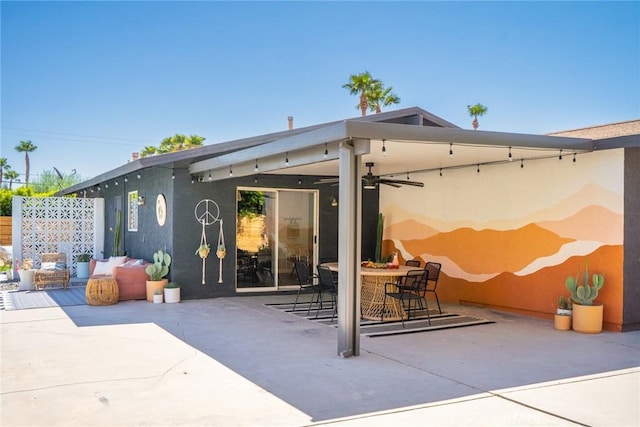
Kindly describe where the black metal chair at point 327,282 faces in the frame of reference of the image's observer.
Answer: facing away from the viewer and to the right of the viewer

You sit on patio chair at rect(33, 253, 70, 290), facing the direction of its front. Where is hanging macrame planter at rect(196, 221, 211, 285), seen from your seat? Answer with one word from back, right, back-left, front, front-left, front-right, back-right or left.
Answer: front-left

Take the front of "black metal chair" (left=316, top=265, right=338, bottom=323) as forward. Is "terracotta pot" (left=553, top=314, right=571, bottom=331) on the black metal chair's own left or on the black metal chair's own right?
on the black metal chair's own right

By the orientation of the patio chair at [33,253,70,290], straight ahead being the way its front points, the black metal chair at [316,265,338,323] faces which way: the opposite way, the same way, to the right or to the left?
to the left

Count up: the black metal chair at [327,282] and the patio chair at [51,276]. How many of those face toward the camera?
1

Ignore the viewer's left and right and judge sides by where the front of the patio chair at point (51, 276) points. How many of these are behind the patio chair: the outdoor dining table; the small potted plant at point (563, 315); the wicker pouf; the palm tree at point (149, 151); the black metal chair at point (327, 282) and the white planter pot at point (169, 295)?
1

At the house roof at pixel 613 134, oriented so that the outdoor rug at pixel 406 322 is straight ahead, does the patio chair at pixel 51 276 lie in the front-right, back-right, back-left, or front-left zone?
front-right

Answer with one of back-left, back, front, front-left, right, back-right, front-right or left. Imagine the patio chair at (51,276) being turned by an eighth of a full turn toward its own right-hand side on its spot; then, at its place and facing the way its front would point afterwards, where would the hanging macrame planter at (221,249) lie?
left

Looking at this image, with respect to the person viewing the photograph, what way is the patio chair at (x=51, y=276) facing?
facing the viewer

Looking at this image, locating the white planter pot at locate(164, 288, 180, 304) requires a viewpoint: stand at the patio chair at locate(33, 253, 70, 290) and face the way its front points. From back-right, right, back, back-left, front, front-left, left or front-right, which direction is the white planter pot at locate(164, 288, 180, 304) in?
front-left

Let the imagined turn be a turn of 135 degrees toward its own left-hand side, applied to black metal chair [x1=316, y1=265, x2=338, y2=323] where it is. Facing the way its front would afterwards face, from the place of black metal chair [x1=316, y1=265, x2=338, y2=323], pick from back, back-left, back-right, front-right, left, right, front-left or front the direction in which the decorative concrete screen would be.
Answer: front-right

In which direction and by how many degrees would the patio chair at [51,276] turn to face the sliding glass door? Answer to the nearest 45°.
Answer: approximately 45° to its left

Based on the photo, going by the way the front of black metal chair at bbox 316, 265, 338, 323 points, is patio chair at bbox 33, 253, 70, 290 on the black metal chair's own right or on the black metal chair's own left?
on the black metal chair's own left

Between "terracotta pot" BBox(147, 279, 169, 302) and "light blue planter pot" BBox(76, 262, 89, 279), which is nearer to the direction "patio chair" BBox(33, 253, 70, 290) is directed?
the terracotta pot
